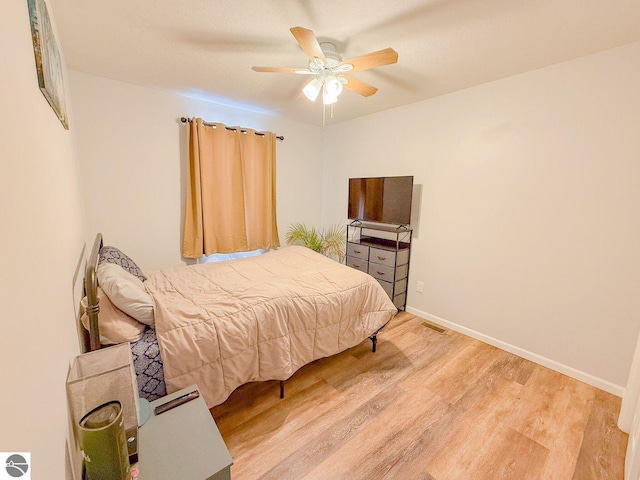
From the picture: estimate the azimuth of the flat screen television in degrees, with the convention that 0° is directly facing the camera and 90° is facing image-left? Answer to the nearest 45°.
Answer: approximately 45°

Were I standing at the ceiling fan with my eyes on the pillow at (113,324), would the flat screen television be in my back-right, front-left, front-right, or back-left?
back-right

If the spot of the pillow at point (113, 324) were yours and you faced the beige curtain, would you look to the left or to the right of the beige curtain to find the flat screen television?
right

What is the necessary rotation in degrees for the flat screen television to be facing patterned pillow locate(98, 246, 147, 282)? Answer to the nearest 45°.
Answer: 0° — it already faces it

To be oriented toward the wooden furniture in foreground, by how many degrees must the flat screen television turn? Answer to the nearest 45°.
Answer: approximately 45° to its left

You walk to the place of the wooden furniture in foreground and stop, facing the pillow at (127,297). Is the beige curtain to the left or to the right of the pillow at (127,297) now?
right

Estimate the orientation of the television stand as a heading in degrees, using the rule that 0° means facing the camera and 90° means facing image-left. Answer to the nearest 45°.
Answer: approximately 45°

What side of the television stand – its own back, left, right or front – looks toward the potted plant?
right
